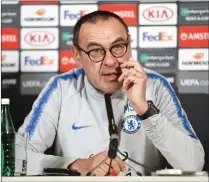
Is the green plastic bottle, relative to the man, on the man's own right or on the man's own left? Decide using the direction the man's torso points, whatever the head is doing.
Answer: on the man's own right

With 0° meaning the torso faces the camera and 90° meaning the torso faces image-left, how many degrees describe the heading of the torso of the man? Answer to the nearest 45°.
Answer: approximately 0°
